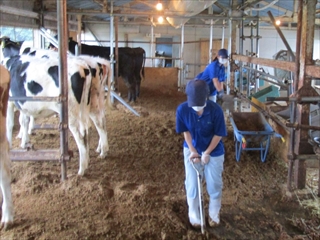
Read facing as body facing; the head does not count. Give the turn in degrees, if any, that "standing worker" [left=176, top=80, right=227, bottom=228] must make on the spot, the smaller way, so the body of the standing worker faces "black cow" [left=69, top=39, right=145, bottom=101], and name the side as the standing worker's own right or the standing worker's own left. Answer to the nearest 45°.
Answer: approximately 180°

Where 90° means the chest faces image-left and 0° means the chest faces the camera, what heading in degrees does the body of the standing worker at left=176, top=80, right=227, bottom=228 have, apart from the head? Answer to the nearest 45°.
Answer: approximately 0°

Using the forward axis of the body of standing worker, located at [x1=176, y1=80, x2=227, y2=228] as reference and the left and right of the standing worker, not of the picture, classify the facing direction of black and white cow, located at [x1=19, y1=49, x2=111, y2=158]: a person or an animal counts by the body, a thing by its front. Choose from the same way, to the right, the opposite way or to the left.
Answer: to the right

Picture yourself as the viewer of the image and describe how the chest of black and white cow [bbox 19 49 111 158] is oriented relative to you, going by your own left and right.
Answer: facing to the left of the viewer
